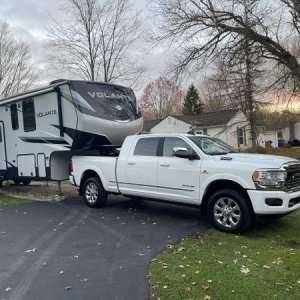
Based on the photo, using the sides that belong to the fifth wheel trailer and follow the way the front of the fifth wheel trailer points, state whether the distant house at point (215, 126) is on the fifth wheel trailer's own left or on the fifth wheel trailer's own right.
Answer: on the fifth wheel trailer's own left

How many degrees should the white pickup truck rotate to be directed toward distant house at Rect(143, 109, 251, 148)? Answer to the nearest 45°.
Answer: approximately 135° to its left

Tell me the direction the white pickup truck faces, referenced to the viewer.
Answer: facing the viewer and to the right of the viewer

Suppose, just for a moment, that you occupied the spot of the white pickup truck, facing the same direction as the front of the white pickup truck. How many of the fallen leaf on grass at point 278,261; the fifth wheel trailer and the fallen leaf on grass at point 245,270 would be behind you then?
1

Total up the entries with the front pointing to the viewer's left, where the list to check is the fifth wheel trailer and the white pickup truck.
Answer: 0

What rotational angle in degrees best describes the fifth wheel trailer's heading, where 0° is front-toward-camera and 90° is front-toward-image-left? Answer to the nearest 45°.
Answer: approximately 315°

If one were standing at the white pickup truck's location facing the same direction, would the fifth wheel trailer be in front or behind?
behind
